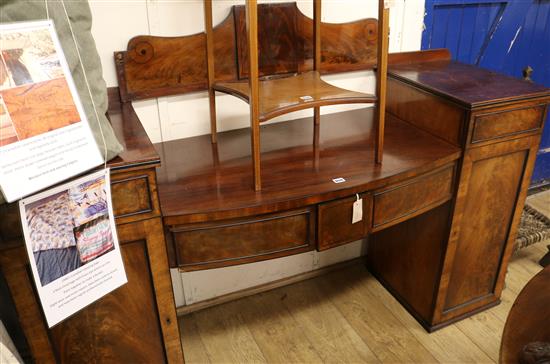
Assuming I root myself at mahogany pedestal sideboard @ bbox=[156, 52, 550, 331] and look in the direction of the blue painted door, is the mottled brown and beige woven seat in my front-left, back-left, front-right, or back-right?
front-right

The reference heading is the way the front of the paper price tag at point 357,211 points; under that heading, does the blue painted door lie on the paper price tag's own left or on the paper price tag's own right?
on the paper price tag's own left

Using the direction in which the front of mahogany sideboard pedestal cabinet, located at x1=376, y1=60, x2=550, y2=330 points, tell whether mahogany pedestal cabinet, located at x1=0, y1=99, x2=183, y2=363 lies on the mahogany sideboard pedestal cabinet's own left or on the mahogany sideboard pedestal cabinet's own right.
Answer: on the mahogany sideboard pedestal cabinet's own right

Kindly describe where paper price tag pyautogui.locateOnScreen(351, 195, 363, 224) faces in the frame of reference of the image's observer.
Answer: facing the viewer and to the right of the viewer

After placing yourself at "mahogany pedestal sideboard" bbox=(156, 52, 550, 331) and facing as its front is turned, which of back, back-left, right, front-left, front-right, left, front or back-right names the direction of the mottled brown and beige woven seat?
left

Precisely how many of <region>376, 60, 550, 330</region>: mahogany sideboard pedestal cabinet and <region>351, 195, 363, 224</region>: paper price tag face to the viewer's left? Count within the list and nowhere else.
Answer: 0

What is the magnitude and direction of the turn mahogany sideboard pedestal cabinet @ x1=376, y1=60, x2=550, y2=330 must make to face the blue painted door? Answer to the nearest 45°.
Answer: approximately 135° to its left
